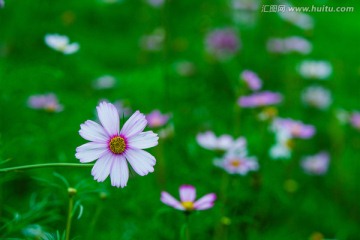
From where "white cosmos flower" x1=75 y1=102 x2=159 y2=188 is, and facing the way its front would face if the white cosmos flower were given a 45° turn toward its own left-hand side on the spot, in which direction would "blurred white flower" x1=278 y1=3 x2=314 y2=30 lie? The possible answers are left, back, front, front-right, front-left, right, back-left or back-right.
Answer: left

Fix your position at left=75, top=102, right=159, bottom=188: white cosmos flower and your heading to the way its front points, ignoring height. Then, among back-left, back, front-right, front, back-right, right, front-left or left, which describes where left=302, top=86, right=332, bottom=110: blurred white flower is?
back-left

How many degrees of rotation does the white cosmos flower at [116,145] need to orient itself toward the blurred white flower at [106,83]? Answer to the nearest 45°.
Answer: approximately 180°

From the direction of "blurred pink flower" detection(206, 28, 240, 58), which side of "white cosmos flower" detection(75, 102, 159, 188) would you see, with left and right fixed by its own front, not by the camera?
back

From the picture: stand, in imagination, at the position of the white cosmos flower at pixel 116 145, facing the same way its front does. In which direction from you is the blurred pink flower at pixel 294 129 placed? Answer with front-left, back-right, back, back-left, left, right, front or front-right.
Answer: back-left

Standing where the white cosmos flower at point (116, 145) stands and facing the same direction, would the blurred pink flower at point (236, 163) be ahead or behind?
behind

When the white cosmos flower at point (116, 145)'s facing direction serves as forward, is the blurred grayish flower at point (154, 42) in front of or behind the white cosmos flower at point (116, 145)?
behind

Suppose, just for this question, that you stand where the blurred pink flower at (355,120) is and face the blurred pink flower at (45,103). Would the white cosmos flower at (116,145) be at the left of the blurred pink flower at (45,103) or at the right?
left

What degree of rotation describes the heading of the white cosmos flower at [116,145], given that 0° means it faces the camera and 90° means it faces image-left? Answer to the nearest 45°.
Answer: approximately 0°
